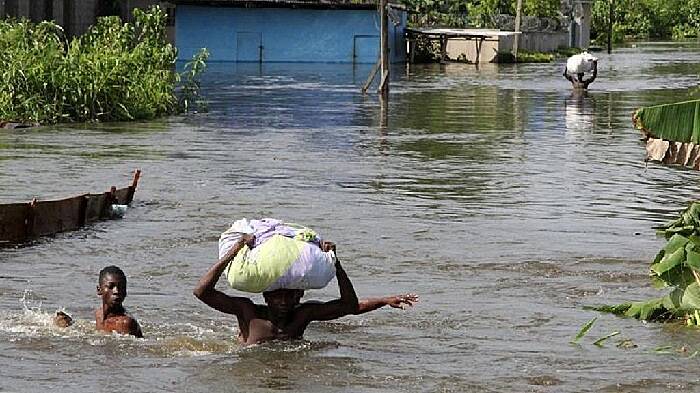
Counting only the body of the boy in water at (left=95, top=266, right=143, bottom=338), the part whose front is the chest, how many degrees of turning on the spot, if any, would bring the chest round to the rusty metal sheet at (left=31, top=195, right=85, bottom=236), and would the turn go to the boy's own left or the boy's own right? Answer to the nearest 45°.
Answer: approximately 135° to the boy's own left

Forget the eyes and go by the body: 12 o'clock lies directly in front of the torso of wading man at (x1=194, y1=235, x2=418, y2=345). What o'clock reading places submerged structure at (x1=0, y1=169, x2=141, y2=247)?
The submerged structure is roughly at 5 o'clock from the wading man.

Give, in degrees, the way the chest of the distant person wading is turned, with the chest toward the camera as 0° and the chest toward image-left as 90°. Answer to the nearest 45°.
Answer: approximately 0°

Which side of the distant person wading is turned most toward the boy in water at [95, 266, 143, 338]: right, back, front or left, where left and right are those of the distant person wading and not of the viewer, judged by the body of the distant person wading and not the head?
front

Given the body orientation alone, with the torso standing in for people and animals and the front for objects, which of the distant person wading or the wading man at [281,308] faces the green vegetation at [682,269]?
the distant person wading

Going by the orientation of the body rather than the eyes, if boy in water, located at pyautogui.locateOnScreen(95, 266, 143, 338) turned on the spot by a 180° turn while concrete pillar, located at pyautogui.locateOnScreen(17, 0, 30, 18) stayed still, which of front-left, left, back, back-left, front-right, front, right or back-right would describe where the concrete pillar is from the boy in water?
front-right

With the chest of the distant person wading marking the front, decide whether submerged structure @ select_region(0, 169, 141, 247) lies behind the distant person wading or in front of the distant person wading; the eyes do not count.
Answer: in front

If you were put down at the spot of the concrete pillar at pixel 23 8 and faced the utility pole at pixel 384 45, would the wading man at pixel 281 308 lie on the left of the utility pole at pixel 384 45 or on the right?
right

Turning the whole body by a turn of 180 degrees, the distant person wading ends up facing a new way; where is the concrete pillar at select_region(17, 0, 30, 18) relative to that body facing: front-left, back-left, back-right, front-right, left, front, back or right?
left

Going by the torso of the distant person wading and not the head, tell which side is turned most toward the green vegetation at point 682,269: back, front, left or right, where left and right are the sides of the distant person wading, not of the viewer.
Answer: front

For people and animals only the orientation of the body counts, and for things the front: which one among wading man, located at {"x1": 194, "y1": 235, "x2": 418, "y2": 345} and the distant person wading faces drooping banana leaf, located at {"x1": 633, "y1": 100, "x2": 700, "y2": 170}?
the distant person wading

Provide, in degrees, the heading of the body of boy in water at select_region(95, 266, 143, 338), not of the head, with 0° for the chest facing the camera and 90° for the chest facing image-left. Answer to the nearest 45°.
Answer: approximately 315°

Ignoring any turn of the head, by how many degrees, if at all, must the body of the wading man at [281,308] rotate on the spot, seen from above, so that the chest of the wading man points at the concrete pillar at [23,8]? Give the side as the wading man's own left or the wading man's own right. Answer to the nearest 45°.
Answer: approximately 180°

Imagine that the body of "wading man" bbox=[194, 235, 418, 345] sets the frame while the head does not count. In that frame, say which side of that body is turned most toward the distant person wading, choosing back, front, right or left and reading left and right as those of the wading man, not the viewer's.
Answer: back

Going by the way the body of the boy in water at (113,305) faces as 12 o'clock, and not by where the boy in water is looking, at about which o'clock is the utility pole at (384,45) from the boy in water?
The utility pole is roughly at 8 o'clock from the boy in water.

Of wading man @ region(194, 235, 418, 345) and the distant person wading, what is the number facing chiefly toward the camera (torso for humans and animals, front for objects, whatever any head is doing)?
2

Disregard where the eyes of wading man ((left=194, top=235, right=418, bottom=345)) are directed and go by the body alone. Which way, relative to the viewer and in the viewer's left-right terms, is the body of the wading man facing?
facing the viewer
